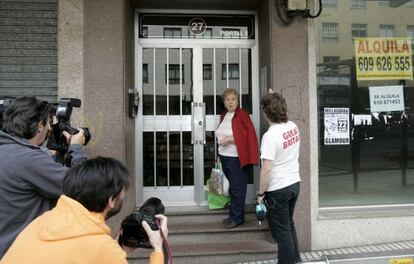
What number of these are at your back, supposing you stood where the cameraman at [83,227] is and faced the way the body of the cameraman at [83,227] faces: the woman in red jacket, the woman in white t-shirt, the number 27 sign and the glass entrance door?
0

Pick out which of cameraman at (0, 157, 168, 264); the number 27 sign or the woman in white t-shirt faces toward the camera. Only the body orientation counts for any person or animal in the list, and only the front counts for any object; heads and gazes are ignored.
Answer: the number 27 sign

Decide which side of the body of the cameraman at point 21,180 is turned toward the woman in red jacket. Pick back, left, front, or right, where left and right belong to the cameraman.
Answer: front

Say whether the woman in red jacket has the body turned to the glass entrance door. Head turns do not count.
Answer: no

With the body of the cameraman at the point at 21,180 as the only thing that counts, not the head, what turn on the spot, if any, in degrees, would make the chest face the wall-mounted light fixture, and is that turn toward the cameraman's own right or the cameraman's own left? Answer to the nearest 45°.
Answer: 0° — they already face it

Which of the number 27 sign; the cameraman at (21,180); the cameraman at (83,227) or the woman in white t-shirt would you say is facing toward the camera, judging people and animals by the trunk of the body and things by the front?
the number 27 sign

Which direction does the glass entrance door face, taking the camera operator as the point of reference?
facing the viewer

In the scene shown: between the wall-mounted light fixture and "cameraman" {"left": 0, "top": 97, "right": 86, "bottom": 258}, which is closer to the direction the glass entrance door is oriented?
the cameraman

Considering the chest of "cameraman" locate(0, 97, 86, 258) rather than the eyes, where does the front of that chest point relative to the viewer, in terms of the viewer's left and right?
facing away from the viewer and to the right of the viewer

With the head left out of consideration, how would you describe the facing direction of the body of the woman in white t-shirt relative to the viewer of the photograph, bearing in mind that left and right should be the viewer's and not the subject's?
facing away from the viewer and to the left of the viewer

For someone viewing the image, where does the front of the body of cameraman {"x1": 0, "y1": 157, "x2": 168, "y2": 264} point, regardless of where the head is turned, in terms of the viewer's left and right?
facing away from the viewer and to the right of the viewer

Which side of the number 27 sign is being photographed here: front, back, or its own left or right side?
front

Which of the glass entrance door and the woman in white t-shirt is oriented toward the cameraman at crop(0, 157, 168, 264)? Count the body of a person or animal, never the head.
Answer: the glass entrance door

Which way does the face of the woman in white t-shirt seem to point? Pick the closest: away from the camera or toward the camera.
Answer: away from the camera

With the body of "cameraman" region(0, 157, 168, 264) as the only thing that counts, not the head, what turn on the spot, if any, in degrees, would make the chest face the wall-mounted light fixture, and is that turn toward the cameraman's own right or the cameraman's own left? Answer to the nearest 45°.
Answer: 0° — they already face it

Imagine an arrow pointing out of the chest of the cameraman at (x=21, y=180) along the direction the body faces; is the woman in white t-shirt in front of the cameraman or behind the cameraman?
in front

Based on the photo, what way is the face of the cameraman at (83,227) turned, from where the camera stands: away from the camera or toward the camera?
away from the camera

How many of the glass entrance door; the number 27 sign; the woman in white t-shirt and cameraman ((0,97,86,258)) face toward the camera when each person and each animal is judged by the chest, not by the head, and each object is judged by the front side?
2

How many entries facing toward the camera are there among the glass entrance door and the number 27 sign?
2

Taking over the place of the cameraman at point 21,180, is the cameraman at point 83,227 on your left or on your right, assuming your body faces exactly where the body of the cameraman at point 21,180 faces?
on your right

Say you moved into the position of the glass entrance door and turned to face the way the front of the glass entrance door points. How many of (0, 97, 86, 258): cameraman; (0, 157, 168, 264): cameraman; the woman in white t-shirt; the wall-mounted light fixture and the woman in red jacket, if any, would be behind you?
0

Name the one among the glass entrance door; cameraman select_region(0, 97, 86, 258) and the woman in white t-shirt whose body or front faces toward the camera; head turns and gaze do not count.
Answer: the glass entrance door

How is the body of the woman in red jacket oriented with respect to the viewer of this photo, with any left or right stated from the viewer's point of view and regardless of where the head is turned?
facing the viewer and to the left of the viewer

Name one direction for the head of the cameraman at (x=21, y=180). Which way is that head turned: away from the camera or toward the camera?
away from the camera
